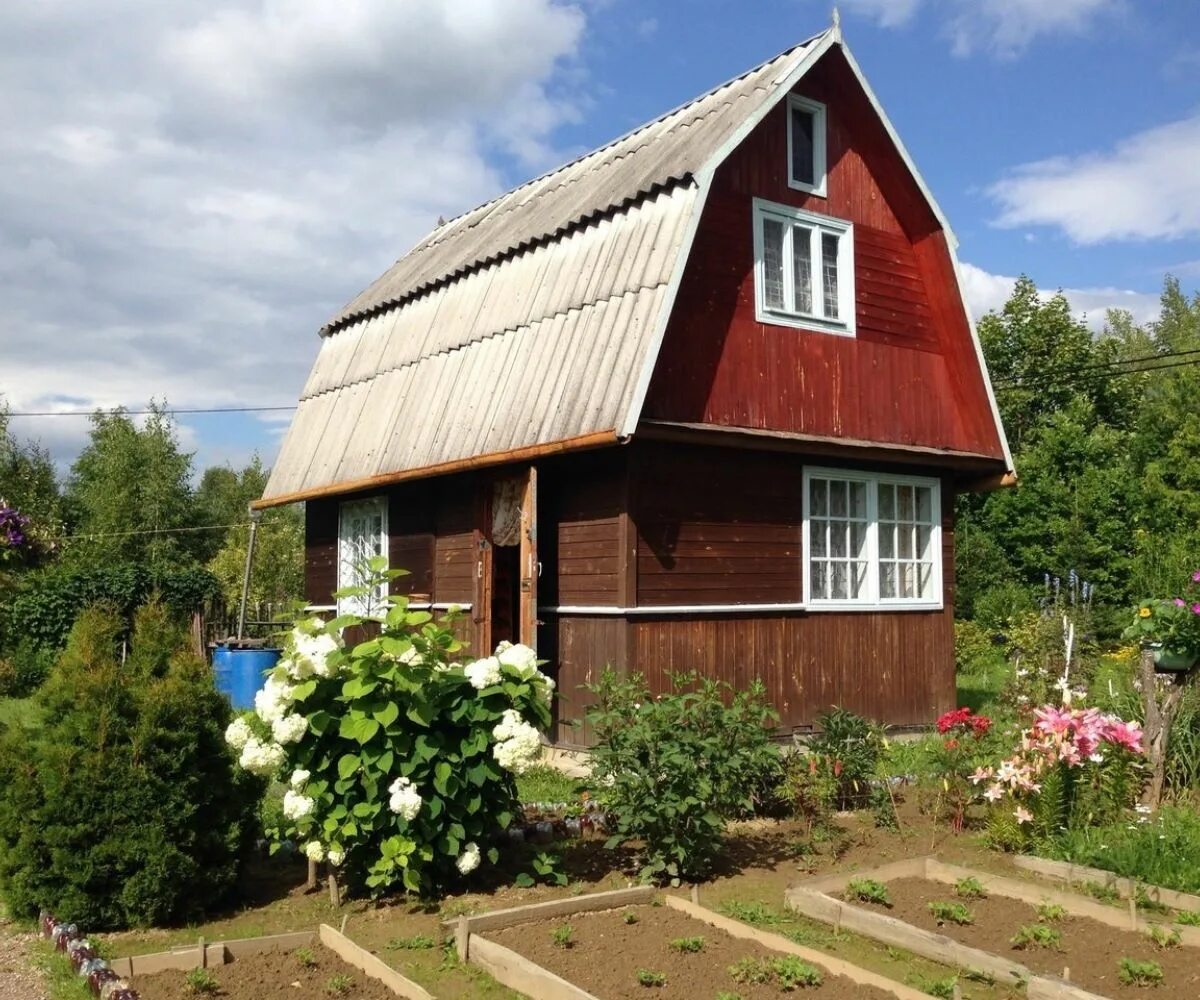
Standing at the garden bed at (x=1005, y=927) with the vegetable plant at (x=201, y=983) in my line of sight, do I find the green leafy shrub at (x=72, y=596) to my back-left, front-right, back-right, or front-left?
front-right

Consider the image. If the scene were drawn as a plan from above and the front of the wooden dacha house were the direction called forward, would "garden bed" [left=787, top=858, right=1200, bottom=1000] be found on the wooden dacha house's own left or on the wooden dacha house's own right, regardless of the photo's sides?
on the wooden dacha house's own left

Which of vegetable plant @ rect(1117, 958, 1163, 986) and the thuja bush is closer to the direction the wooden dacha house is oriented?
the thuja bush

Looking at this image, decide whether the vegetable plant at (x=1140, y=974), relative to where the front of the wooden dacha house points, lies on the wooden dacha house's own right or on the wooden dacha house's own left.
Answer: on the wooden dacha house's own left

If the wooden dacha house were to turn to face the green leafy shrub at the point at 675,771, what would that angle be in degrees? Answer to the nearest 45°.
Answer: approximately 45° to its left

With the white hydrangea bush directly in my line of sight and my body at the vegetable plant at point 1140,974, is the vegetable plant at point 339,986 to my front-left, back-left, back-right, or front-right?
front-left

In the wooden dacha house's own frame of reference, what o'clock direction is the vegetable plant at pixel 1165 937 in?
The vegetable plant is roughly at 10 o'clock from the wooden dacha house.

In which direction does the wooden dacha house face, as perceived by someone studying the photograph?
facing the viewer and to the left of the viewer

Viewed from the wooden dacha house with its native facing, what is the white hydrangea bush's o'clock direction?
The white hydrangea bush is roughly at 11 o'clock from the wooden dacha house.

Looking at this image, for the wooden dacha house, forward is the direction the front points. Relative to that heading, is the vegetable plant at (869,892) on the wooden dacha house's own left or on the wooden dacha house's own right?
on the wooden dacha house's own left

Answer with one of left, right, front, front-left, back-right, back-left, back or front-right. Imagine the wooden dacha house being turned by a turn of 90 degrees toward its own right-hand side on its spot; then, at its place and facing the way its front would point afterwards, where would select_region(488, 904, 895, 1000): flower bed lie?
back-left

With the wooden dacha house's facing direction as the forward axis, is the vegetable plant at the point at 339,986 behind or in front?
in front

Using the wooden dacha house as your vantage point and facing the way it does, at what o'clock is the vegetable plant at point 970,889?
The vegetable plant is roughly at 10 o'clock from the wooden dacha house.

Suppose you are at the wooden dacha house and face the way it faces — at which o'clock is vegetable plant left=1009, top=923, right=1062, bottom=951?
The vegetable plant is roughly at 10 o'clock from the wooden dacha house.
